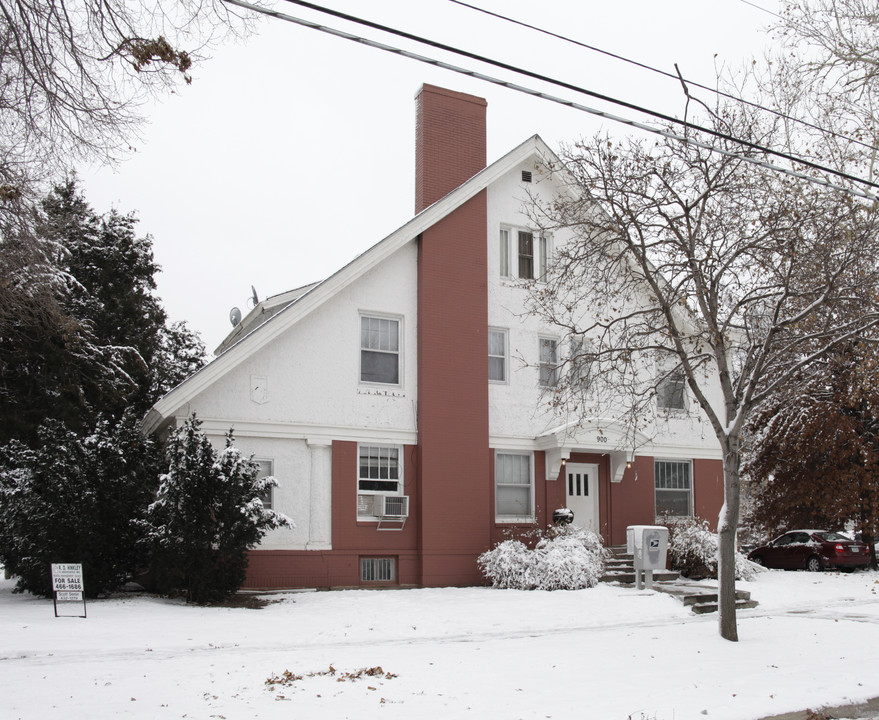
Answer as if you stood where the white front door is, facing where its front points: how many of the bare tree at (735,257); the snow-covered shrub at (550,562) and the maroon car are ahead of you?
2

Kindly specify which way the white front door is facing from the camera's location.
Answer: facing the viewer

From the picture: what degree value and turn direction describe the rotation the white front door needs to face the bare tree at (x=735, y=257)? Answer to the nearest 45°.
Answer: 0° — it already faces it

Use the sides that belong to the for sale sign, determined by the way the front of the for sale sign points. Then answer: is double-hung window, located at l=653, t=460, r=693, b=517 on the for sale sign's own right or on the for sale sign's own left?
on the for sale sign's own left
